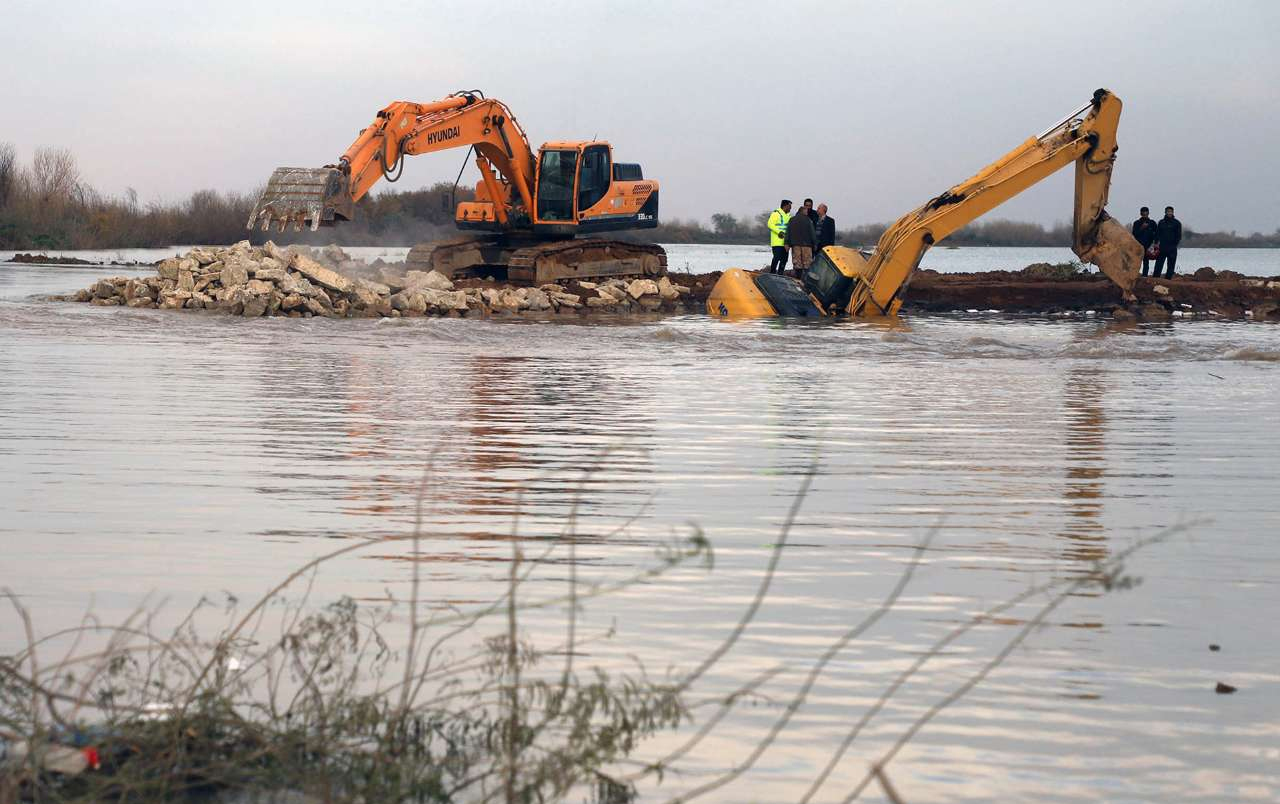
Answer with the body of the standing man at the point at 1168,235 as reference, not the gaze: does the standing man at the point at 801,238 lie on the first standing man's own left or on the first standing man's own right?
on the first standing man's own right

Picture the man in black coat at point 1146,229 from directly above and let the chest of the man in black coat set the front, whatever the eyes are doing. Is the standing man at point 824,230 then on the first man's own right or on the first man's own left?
on the first man's own right

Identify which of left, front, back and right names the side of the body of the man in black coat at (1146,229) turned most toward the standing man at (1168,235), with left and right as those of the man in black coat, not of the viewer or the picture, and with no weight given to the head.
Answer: left

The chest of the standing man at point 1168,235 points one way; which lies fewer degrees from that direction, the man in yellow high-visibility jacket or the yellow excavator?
the yellow excavator

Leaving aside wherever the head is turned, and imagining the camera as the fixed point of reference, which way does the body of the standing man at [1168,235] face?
toward the camera

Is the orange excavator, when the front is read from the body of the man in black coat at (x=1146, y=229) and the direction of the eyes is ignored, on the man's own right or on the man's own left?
on the man's own right

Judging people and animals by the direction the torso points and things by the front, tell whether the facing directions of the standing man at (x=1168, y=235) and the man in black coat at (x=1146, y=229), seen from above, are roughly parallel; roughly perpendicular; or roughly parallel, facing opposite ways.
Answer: roughly parallel

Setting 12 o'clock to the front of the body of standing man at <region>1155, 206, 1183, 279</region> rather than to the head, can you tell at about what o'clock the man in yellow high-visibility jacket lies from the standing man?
The man in yellow high-visibility jacket is roughly at 2 o'clock from the standing man.

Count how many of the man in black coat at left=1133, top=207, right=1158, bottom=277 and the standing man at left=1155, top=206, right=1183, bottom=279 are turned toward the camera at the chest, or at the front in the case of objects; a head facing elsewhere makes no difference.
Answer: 2

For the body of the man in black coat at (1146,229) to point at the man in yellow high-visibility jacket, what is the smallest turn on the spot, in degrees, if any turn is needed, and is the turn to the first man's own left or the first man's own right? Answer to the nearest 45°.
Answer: approximately 45° to the first man's own right

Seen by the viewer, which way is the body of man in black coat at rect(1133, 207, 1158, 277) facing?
toward the camera
